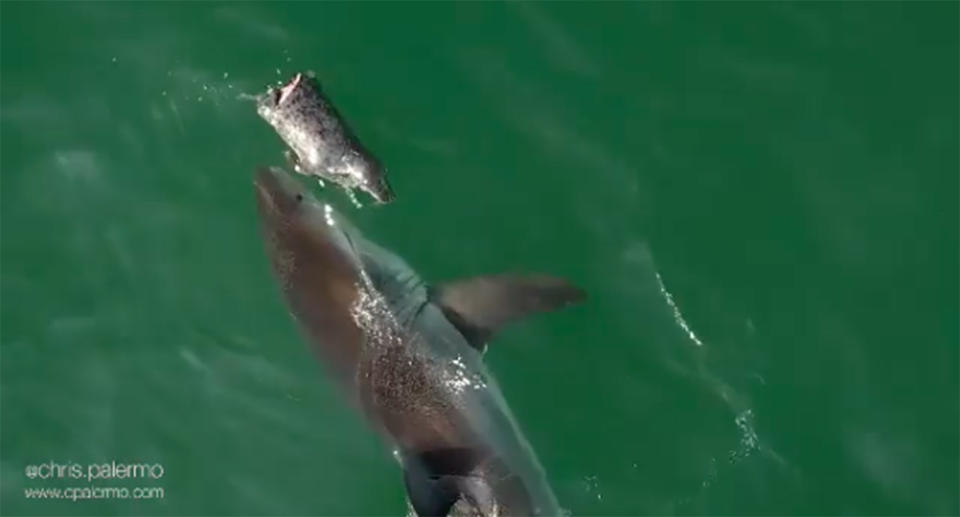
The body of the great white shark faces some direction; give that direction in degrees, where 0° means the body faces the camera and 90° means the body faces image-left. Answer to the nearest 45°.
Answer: approximately 135°
